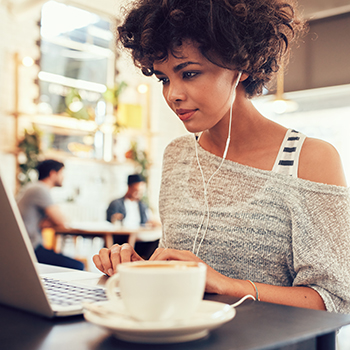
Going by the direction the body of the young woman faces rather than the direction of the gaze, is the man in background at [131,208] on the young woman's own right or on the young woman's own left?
on the young woman's own right

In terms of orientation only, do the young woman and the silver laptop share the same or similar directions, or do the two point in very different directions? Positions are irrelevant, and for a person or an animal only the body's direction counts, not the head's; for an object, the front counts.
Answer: very different directions

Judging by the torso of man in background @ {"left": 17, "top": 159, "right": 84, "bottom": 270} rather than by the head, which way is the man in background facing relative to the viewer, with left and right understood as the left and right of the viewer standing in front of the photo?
facing to the right of the viewer

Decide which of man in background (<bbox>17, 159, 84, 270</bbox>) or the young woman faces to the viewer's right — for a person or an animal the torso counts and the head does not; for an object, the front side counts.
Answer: the man in background

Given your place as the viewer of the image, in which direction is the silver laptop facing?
facing away from the viewer and to the right of the viewer

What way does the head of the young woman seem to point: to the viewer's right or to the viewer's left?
to the viewer's left

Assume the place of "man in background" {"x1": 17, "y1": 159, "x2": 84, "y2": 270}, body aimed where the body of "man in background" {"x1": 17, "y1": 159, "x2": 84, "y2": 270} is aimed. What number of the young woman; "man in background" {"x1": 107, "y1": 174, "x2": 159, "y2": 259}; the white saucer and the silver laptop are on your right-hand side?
3

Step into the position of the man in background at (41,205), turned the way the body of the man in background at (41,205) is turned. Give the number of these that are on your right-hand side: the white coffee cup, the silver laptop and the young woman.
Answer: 3

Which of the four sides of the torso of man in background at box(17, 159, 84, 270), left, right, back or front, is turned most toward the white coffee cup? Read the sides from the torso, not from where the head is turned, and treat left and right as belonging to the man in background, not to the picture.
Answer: right

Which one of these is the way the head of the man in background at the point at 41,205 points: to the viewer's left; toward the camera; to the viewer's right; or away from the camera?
to the viewer's right

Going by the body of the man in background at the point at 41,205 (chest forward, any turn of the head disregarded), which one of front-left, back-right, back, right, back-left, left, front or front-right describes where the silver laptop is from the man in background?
right

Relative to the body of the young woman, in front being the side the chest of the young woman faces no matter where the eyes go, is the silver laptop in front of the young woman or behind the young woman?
in front

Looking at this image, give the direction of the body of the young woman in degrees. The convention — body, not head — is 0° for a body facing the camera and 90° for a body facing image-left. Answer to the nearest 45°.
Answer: approximately 45°

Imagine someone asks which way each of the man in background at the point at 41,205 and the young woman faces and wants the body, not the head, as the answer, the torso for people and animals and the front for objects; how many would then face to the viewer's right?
1

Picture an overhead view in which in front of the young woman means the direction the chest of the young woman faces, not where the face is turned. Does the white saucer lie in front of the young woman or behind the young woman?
in front
